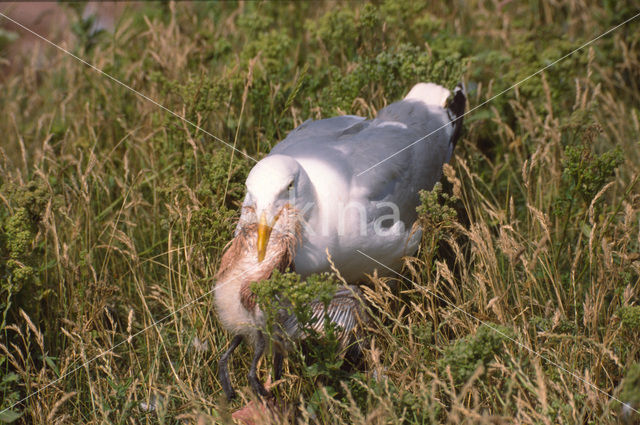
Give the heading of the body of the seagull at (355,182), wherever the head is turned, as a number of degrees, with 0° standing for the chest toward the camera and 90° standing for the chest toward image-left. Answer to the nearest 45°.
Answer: approximately 45°

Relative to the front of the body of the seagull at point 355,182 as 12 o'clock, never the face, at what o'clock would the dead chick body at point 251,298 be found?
The dead chick body is roughly at 12 o'clock from the seagull.
